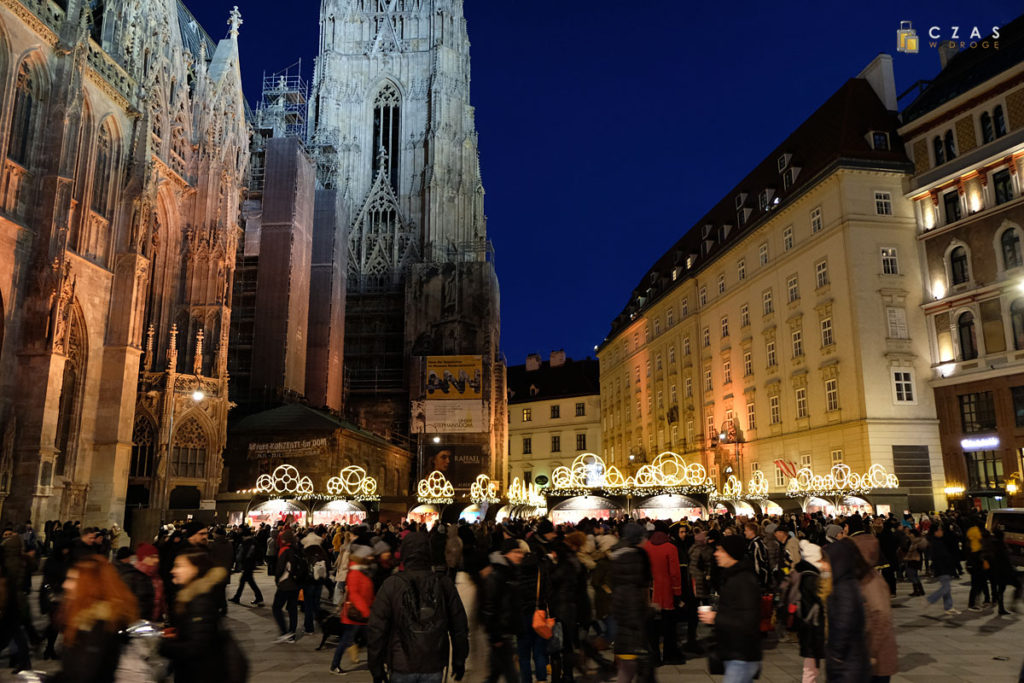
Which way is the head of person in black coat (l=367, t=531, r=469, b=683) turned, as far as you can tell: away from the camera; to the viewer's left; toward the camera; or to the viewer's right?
away from the camera

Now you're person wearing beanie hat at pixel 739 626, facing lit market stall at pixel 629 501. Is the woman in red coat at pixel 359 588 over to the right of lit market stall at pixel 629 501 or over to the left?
left

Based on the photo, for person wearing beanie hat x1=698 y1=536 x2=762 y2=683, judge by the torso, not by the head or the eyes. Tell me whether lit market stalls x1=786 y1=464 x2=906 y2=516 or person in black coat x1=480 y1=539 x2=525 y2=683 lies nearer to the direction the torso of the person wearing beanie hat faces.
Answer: the person in black coat

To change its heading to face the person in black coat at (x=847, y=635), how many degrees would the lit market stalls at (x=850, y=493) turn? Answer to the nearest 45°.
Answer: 0° — it already faces them

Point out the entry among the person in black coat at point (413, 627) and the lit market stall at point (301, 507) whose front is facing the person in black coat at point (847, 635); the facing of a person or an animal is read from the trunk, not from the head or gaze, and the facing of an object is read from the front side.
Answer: the lit market stall

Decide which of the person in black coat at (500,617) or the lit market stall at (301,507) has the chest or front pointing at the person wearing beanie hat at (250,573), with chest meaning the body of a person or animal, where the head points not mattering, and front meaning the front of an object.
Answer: the lit market stall

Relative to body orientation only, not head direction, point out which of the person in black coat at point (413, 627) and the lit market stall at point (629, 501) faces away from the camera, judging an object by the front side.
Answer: the person in black coat

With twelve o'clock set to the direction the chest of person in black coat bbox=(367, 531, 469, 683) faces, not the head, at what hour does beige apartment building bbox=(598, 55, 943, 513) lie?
The beige apartment building is roughly at 1 o'clock from the person in black coat.
